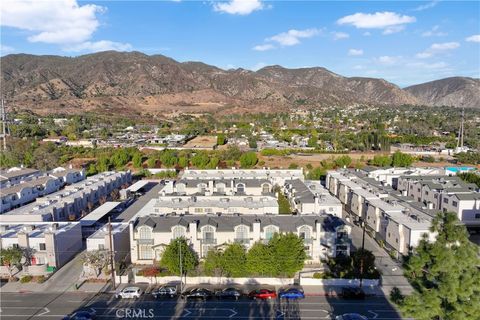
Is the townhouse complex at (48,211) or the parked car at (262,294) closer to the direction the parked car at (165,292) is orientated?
the townhouse complex
